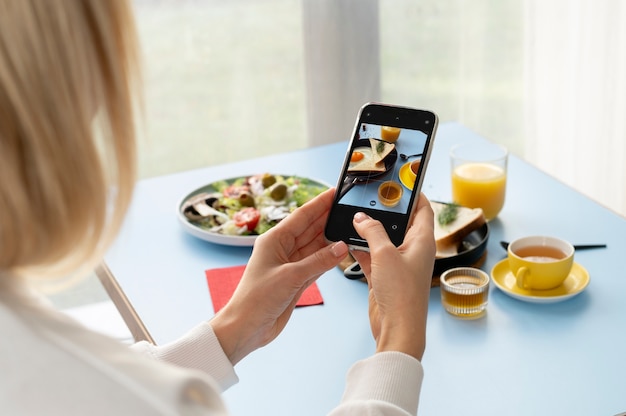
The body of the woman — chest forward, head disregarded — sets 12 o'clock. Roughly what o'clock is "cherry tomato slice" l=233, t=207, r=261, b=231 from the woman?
The cherry tomato slice is roughly at 11 o'clock from the woman.

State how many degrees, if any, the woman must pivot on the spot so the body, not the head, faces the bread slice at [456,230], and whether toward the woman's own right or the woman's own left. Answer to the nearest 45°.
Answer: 0° — they already face it

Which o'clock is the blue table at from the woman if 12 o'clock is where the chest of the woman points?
The blue table is roughly at 12 o'clock from the woman.

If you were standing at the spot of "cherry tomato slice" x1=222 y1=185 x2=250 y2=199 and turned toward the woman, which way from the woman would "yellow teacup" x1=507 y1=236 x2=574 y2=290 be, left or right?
left

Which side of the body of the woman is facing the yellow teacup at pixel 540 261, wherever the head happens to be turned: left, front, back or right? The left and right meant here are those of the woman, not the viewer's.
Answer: front

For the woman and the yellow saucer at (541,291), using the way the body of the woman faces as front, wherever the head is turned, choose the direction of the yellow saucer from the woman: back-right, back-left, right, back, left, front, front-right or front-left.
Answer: front

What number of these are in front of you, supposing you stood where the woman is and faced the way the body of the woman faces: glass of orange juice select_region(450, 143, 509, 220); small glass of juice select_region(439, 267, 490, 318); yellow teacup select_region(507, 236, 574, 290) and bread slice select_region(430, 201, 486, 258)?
4

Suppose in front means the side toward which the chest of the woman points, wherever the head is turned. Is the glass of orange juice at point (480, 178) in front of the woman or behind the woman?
in front

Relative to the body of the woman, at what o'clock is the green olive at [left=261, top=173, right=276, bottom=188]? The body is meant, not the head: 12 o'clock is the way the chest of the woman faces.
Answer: The green olive is roughly at 11 o'clock from the woman.

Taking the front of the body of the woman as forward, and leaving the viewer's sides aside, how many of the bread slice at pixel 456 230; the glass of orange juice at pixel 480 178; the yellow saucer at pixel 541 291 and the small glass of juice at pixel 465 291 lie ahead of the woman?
4

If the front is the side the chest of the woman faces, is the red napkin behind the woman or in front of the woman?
in front

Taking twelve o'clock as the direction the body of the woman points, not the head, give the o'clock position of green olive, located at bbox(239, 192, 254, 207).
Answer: The green olive is roughly at 11 o'clock from the woman.

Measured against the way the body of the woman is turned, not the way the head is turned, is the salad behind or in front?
in front

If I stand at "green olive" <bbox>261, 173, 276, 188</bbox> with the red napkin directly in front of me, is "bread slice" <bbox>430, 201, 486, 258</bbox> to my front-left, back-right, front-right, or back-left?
front-left

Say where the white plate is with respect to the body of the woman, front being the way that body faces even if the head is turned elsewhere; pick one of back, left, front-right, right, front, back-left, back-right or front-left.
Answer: front-left

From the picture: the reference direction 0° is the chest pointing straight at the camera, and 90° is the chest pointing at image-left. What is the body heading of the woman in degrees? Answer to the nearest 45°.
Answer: approximately 225°

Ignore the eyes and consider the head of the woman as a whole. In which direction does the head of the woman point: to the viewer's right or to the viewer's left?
to the viewer's right
